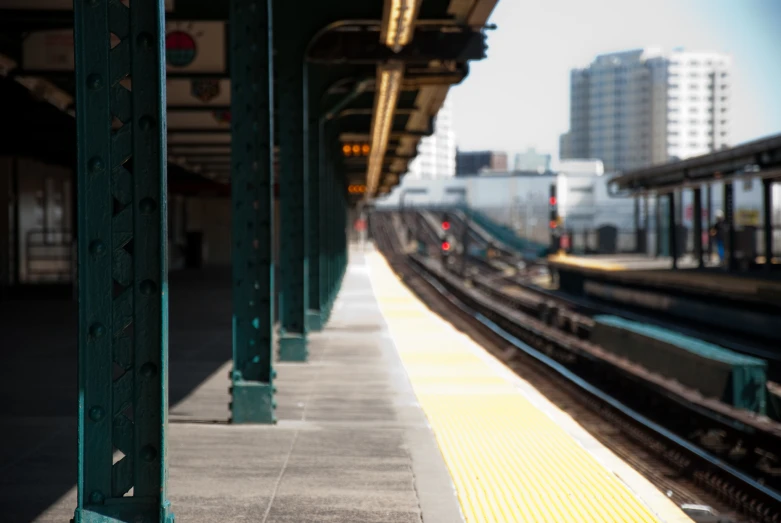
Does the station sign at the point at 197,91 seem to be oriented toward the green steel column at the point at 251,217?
yes

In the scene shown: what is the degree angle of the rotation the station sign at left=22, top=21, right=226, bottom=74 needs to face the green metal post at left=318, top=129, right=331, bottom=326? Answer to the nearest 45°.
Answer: approximately 135° to its left

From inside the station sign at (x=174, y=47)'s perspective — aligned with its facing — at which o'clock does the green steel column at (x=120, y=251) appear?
The green steel column is roughly at 12 o'clock from the station sign.

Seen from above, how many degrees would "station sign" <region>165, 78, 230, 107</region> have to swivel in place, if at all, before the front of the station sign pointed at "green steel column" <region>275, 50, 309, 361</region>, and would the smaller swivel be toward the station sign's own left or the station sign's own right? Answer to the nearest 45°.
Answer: approximately 90° to the station sign's own left

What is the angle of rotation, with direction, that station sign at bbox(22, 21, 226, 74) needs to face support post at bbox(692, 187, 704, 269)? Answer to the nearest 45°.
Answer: approximately 135° to its left

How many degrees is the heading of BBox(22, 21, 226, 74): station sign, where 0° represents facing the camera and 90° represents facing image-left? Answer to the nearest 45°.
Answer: approximately 0°

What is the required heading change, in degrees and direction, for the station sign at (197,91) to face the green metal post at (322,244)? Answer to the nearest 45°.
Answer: approximately 135° to its left

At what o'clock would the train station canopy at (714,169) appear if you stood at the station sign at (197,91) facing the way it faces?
The train station canopy is roughly at 8 o'clock from the station sign.
